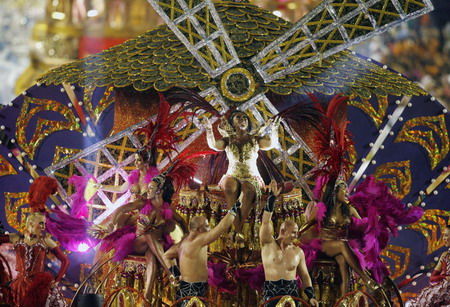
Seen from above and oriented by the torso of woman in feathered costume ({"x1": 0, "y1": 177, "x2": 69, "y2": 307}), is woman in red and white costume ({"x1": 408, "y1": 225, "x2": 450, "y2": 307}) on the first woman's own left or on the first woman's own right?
on the first woman's own left

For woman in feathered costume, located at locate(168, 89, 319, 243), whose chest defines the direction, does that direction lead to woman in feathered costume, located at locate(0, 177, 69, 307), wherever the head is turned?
no

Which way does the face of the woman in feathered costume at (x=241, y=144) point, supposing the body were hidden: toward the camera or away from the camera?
toward the camera

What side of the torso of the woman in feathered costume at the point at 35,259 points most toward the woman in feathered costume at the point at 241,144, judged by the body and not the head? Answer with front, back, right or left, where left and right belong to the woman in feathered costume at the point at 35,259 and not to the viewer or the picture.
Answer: left

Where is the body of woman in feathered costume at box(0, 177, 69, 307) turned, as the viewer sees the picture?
toward the camera

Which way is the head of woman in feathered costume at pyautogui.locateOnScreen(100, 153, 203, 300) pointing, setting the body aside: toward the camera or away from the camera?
toward the camera

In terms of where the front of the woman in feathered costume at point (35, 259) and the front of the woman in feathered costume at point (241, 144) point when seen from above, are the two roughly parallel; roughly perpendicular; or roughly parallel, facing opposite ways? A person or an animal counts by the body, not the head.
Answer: roughly parallel

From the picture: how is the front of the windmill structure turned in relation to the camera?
facing the viewer

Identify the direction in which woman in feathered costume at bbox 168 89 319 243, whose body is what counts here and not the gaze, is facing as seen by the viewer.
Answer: toward the camera

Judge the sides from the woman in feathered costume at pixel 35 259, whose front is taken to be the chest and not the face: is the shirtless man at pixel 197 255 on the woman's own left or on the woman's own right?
on the woman's own left
